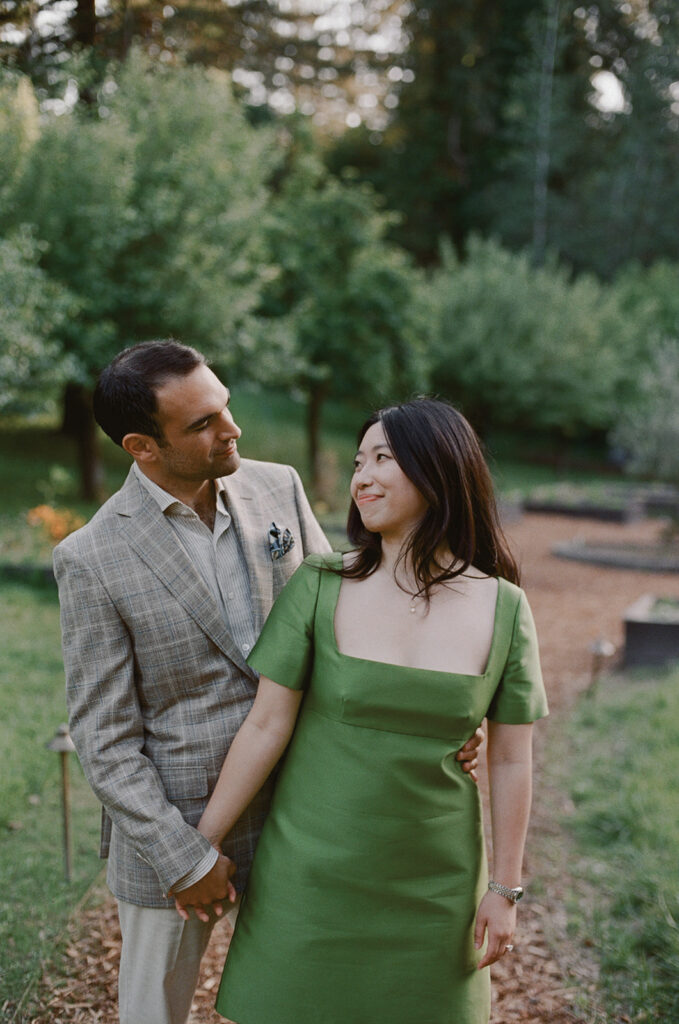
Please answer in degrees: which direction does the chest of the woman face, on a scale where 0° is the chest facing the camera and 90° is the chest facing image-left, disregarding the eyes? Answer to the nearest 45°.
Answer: approximately 0°

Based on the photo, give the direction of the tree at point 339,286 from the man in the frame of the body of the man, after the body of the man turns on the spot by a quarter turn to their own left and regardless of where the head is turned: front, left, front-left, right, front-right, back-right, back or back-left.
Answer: front-left

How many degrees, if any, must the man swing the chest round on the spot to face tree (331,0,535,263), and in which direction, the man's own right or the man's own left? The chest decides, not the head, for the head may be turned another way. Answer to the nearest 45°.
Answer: approximately 135° to the man's own left

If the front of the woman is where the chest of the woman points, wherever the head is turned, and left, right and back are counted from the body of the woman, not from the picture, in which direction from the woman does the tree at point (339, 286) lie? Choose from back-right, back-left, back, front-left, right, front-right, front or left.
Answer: back

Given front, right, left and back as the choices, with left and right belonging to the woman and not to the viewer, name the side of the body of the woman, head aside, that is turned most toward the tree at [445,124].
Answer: back

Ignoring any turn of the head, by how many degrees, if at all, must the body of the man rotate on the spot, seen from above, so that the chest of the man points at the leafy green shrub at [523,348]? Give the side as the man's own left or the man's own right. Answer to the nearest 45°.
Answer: approximately 135° to the man's own left

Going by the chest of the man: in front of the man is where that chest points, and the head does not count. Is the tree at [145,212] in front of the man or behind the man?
behind
